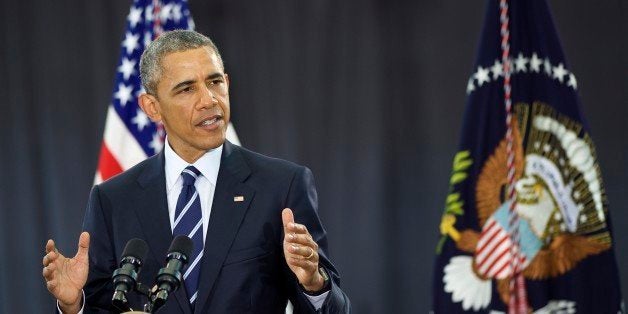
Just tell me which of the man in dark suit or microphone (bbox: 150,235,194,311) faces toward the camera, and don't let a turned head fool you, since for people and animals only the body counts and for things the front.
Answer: the man in dark suit

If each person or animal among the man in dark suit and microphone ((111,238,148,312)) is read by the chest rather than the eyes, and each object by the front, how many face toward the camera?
1

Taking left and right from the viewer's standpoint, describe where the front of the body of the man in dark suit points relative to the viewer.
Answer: facing the viewer

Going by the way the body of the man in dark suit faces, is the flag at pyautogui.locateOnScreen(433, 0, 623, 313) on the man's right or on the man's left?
on the man's left

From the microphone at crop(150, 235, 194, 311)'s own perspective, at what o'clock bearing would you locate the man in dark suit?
The man in dark suit is roughly at 11 o'clock from the microphone.

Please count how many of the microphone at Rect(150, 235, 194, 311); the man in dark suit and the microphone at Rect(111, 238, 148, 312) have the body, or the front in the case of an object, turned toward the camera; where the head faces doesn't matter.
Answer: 1

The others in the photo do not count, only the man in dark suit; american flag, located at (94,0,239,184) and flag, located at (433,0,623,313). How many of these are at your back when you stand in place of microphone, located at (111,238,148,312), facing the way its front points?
0

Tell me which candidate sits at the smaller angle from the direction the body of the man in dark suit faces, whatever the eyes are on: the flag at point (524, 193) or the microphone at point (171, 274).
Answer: the microphone

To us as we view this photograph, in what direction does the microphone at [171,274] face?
facing away from the viewer and to the right of the viewer

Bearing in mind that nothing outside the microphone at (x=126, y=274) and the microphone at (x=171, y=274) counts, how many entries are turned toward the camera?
0

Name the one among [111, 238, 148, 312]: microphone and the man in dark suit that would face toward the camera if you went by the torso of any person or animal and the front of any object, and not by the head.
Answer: the man in dark suit

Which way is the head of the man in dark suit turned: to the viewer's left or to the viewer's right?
to the viewer's right

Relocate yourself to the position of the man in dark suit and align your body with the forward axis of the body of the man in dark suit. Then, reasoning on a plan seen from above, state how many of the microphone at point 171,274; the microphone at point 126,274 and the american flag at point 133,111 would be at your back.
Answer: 1

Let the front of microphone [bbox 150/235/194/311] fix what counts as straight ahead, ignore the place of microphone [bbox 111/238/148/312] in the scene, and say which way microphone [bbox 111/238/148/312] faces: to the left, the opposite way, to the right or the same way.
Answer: the same way

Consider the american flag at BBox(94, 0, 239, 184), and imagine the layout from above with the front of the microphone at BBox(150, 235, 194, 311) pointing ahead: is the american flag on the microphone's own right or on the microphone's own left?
on the microphone's own left

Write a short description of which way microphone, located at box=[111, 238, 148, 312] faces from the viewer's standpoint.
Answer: facing away from the viewer and to the right of the viewer
